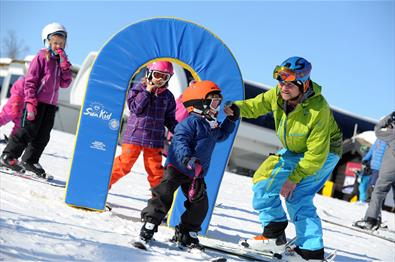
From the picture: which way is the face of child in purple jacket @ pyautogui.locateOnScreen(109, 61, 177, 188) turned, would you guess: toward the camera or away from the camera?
toward the camera

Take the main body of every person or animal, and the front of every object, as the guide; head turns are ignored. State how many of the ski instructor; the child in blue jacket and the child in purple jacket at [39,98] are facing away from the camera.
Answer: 0

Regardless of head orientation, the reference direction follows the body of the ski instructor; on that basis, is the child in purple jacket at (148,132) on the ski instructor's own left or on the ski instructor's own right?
on the ski instructor's own right

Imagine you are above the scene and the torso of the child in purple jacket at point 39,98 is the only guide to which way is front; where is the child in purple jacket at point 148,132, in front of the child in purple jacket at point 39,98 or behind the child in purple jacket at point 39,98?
in front

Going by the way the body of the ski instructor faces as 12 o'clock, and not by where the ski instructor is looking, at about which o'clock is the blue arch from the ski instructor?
The blue arch is roughly at 2 o'clock from the ski instructor.

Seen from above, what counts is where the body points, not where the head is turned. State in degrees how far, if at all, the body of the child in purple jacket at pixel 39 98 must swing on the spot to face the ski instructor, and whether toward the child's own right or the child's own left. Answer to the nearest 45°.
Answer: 0° — they already face them

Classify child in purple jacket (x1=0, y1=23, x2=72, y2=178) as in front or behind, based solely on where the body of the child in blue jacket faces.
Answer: behind

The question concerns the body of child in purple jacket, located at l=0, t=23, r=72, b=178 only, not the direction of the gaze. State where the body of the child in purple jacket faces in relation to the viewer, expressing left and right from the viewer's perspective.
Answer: facing the viewer and to the right of the viewer

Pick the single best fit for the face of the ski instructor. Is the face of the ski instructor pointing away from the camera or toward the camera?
toward the camera

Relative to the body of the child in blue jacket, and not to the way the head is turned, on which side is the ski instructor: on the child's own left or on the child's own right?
on the child's own left

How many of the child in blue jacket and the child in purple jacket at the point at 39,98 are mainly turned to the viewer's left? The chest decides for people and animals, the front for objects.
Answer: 0

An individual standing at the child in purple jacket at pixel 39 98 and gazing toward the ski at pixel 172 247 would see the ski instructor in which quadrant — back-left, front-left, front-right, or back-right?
front-left
